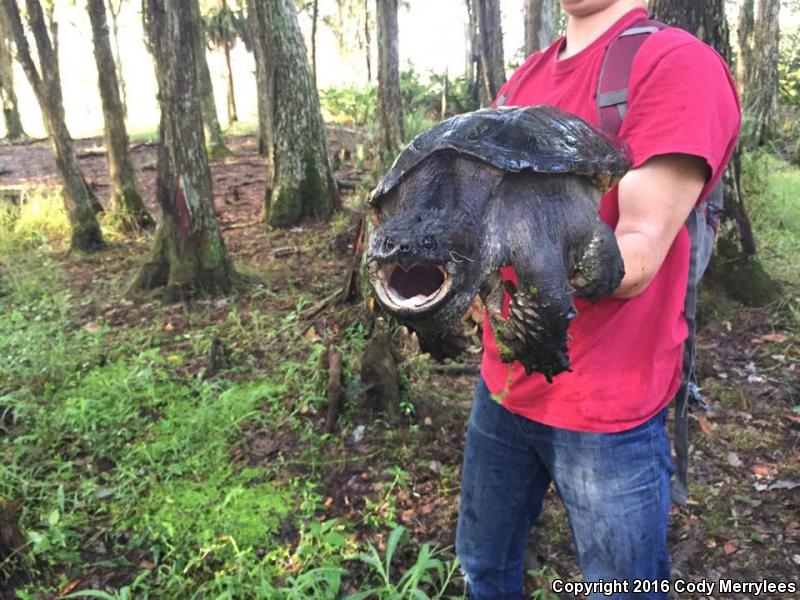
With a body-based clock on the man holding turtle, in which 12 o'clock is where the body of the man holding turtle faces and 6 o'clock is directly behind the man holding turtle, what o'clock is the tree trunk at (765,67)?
The tree trunk is roughly at 5 o'clock from the man holding turtle.

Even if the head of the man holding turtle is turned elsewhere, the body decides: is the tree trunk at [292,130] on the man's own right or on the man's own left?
on the man's own right

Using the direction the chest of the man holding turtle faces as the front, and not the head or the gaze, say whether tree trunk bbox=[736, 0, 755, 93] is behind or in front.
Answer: behind

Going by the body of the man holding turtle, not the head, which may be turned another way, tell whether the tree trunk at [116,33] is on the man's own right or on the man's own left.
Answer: on the man's own right

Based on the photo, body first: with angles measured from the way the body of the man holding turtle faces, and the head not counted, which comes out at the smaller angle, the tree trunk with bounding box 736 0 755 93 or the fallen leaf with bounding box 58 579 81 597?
the fallen leaf

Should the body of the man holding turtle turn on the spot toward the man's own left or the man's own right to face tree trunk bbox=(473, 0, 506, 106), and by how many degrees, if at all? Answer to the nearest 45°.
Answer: approximately 135° to the man's own right

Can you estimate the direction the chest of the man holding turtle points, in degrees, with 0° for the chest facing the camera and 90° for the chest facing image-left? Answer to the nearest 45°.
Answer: approximately 45°

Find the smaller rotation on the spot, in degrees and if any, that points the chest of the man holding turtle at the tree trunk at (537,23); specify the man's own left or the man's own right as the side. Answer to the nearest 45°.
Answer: approximately 135° to the man's own right

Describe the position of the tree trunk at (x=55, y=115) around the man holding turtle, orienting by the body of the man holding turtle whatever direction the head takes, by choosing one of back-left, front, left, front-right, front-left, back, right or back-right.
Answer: right
